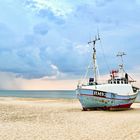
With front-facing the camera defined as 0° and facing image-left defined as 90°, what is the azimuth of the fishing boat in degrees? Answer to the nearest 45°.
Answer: approximately 45°
